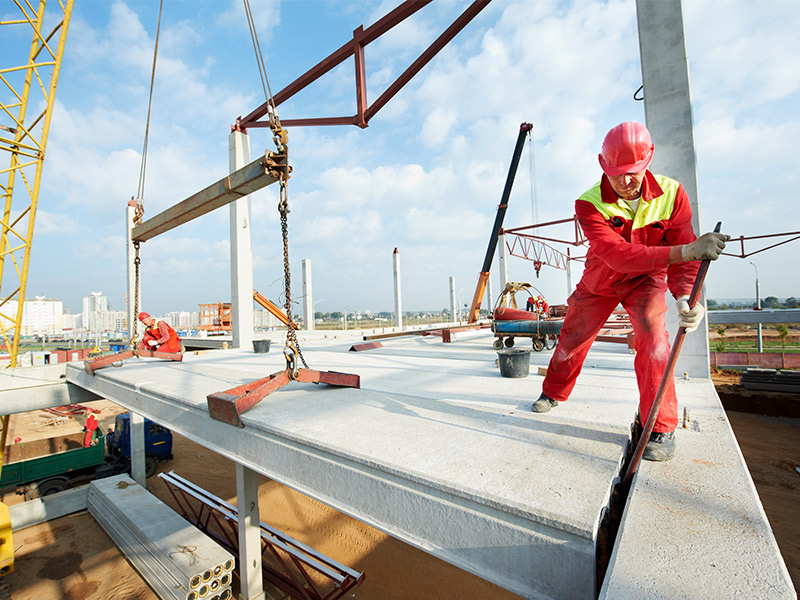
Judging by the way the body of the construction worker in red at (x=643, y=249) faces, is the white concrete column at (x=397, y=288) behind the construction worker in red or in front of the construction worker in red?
behind

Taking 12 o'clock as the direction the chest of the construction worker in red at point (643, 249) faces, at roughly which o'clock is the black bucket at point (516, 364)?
The black bucket is roughly at 5 o'clock from the construction worker in red.

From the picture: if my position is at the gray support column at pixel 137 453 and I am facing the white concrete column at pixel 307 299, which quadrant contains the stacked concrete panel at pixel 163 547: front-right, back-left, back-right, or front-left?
back-right

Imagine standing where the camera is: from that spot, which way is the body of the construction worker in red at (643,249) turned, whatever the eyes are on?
toward the camera

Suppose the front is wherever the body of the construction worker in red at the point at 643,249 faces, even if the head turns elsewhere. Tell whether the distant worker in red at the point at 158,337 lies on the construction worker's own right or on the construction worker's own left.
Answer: on the construction worker's own right

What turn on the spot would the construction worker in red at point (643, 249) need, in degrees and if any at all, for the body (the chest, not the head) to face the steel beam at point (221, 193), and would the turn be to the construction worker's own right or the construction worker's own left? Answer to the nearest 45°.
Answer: approximately 90° to the construction worker's own right

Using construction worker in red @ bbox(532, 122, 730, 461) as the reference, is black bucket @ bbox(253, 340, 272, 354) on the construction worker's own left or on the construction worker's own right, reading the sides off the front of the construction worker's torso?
on the construction worker's own right

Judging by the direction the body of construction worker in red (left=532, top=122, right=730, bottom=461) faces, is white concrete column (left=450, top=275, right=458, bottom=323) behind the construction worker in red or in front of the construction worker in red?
behind
